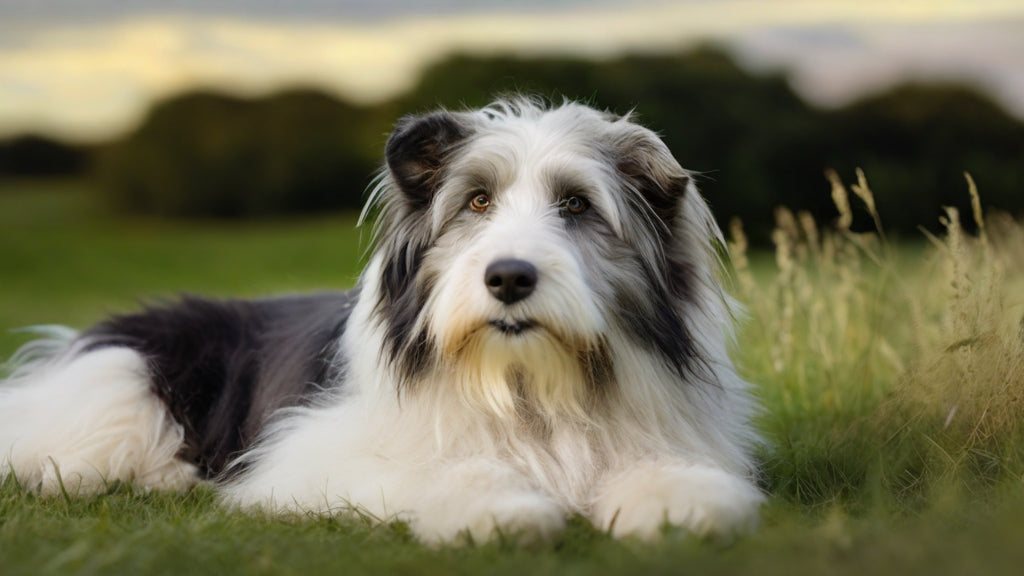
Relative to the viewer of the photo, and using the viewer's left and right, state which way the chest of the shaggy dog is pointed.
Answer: facing the viewer and to the right of the viewer

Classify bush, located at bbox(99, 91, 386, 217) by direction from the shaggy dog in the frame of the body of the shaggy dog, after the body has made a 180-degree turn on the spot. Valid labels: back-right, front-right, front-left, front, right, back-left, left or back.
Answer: front-right
